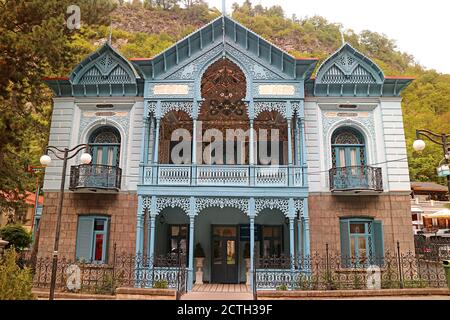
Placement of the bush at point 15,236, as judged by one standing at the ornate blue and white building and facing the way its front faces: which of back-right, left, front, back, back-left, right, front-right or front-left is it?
back-right

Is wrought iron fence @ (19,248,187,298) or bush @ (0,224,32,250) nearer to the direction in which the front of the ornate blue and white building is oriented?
the wrought iron fence

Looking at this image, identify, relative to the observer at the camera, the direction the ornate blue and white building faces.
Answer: facing the viewer

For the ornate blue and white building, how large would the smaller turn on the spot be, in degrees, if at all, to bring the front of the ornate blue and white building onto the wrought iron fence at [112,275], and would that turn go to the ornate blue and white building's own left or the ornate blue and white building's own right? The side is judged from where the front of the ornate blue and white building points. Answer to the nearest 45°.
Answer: approximately 90° to the ornate blue and white building's own right

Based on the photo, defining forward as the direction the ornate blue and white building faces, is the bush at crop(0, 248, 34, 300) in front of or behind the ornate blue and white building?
in front
